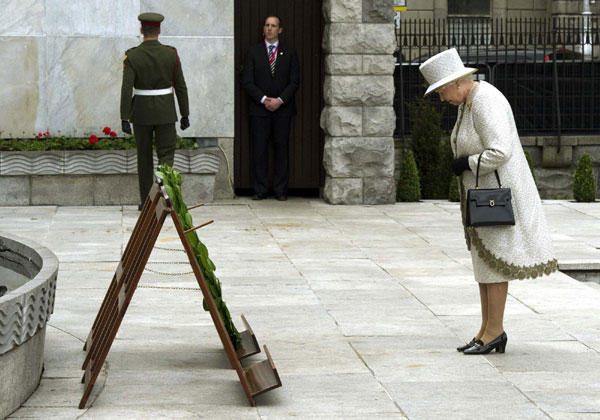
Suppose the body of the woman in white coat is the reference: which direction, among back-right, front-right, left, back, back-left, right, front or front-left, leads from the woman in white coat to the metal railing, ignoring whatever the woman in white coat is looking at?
right

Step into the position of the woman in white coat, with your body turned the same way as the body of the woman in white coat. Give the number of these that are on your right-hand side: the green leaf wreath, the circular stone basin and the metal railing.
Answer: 1

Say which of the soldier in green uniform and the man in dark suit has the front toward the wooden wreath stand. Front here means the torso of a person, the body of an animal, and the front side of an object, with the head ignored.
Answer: the man in dark suit

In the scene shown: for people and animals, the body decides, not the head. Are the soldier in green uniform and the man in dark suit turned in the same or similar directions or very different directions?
very different directions

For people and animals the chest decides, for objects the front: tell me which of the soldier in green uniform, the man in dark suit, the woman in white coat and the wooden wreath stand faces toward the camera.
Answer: the man in dark suit

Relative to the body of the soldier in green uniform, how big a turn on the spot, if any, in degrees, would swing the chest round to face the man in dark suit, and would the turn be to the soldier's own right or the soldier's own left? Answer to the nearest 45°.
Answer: approximately 45° to the soldier's own right

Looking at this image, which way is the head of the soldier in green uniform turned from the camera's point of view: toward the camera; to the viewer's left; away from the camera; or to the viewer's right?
away from the camera

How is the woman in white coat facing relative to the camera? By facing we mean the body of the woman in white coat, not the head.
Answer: to the viewer's left

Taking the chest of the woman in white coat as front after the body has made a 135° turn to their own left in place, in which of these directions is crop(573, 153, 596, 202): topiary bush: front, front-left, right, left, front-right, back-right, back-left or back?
back-left

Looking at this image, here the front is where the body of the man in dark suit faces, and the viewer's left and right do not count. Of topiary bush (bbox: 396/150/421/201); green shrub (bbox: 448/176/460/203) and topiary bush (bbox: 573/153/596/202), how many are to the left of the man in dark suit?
3

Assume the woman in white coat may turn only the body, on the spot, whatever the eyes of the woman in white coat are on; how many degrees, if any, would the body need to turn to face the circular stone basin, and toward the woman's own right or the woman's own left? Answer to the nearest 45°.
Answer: approximately 45° to the woman's own left

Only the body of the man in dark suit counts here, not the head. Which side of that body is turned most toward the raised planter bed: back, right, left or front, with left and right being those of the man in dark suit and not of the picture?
right

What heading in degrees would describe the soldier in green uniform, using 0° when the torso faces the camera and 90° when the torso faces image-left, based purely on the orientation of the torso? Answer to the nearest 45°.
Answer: approximately 180°

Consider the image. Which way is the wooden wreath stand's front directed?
to the viewer's right
